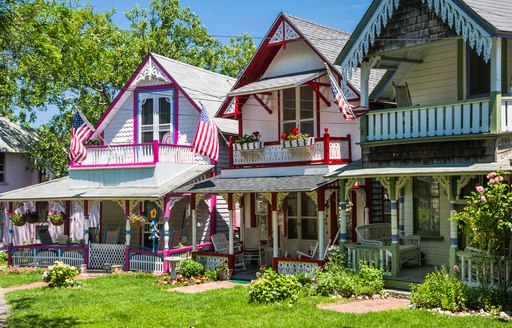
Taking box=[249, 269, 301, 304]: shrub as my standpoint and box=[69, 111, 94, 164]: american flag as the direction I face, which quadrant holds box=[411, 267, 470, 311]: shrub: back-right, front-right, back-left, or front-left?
back-right

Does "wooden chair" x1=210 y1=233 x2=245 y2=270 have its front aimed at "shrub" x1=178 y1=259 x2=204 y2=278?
no

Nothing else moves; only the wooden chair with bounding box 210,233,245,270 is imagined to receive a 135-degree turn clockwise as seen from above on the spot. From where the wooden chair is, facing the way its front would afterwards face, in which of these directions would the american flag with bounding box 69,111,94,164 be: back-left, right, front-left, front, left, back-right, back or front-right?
front

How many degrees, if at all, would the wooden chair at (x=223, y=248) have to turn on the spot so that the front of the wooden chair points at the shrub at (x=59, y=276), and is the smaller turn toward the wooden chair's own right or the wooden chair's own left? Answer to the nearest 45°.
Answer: approximately 90° to the wooden chair's own right

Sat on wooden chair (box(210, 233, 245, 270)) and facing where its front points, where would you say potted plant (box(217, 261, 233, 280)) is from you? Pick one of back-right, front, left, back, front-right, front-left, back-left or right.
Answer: front-right

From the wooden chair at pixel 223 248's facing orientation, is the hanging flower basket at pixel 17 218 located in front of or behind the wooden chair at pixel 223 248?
behind
